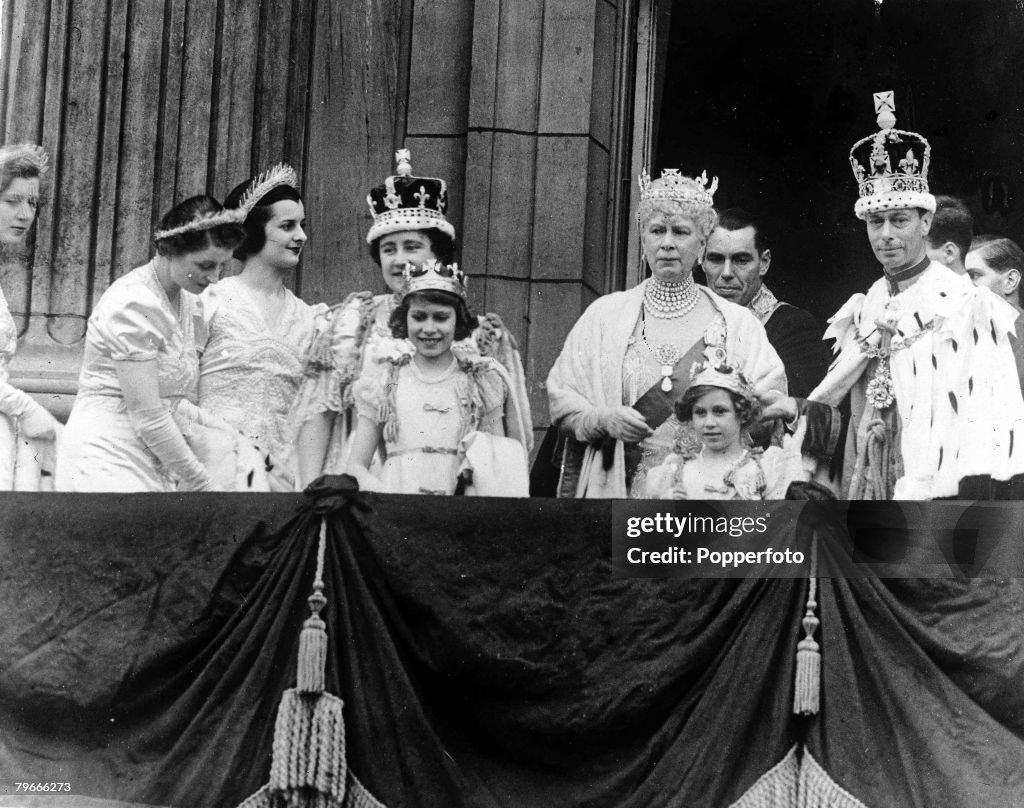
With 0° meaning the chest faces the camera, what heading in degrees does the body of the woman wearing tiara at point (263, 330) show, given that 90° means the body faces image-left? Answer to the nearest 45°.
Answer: approximately 315°

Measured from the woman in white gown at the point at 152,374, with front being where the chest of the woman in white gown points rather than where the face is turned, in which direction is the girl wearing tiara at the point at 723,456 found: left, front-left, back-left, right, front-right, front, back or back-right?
front-left

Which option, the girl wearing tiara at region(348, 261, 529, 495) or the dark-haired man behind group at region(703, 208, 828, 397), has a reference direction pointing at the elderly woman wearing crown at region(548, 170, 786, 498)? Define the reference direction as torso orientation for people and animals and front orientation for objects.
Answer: the dark-haired man behind group

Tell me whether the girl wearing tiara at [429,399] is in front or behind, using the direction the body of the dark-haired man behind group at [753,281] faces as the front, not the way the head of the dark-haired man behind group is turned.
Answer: in front

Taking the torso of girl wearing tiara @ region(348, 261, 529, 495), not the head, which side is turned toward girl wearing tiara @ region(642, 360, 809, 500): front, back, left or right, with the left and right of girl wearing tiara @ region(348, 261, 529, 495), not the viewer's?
left

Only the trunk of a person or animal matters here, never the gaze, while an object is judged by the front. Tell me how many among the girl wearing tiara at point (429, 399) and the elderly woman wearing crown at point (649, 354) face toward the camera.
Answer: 2

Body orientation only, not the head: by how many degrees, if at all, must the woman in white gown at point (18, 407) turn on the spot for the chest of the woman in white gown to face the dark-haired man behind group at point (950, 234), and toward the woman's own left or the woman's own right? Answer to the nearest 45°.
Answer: approximately 45° to the woman's own left

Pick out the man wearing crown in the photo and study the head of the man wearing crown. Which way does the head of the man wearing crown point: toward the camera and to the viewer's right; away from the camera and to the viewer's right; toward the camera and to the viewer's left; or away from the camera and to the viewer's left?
toward the camera and to the viewer's left

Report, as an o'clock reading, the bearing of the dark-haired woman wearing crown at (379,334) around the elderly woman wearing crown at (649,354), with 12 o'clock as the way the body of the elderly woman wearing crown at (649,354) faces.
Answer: the dark-haired woman wearing crown at (379,334) is roughly at 3 o'clock from the elderly woman wearing crown at (649,354).

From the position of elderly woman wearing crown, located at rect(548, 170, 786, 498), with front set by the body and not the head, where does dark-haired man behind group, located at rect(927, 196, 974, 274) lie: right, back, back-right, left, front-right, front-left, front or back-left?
left

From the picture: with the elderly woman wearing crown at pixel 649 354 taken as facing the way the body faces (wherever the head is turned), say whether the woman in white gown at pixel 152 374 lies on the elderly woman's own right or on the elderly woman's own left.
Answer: on the elderly woman's own right

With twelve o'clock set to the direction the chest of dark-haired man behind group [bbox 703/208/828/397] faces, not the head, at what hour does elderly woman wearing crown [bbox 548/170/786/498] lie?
The elderly woman wearing crown is roughly at 12 o'clock from the dark-haired man behind group.

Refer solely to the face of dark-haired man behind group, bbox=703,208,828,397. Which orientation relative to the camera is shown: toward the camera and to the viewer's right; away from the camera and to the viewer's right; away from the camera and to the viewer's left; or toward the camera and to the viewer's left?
toward the camera and to the viewer's left

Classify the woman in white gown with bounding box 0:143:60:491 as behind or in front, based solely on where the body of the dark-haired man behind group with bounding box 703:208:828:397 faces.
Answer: in front
